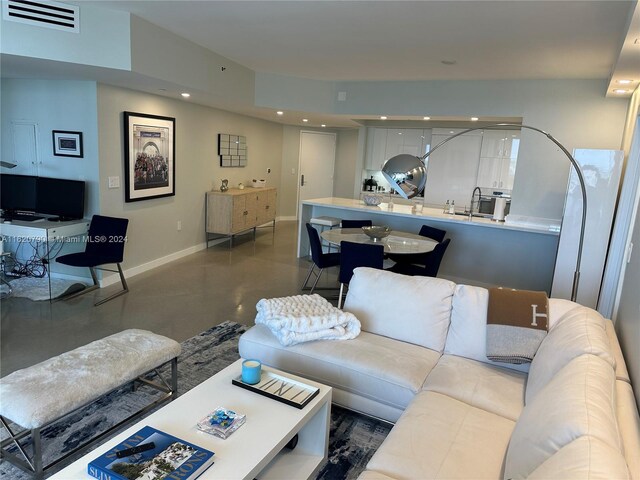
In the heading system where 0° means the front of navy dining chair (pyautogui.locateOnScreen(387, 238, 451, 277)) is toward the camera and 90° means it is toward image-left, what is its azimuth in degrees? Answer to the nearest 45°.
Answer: approximately 90°

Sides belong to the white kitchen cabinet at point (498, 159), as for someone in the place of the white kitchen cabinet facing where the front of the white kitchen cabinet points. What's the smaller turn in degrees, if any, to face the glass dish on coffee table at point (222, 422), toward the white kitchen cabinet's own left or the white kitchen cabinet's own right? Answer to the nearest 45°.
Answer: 0° — it already faces it

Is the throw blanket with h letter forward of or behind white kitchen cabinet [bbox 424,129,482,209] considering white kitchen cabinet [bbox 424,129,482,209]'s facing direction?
forward

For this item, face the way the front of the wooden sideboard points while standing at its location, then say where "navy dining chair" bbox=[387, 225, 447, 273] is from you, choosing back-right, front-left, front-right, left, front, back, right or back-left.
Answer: front

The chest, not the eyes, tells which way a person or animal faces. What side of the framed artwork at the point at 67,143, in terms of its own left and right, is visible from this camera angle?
front

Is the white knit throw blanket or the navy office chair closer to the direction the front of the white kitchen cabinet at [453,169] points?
the white knit throw blanket

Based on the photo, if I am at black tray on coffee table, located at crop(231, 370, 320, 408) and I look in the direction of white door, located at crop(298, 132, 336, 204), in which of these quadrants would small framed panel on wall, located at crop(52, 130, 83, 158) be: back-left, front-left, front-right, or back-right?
front-left

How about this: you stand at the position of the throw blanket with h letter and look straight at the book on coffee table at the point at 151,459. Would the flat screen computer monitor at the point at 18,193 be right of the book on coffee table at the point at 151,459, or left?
right

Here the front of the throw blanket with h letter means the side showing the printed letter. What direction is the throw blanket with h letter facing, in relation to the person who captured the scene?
facing the viewer

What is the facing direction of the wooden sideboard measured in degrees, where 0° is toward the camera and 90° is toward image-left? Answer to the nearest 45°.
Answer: approximately 315°

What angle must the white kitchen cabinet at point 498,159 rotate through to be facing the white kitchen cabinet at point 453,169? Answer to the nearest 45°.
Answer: approximately 90° to its right

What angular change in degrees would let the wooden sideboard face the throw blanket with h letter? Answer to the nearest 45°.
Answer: approximately 45° to its right

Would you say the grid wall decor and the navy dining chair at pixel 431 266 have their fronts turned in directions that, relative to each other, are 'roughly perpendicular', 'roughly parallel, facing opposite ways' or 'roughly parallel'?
roughly parallel, facing opposite ways
